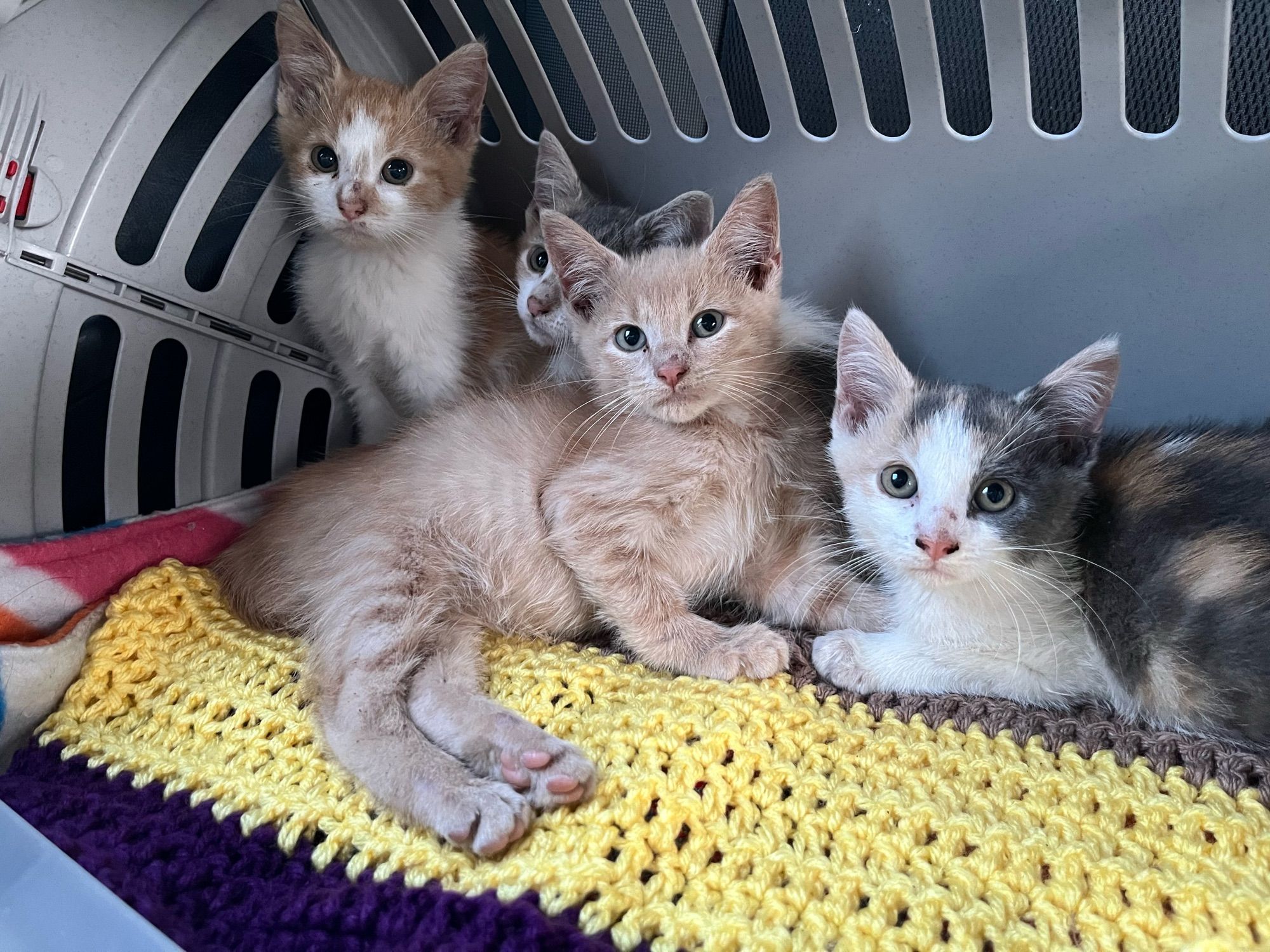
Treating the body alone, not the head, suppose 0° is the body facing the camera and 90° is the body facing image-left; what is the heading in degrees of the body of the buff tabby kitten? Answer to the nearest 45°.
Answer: approximately 315°

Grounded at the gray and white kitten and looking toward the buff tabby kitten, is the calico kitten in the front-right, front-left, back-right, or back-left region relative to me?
front-left
